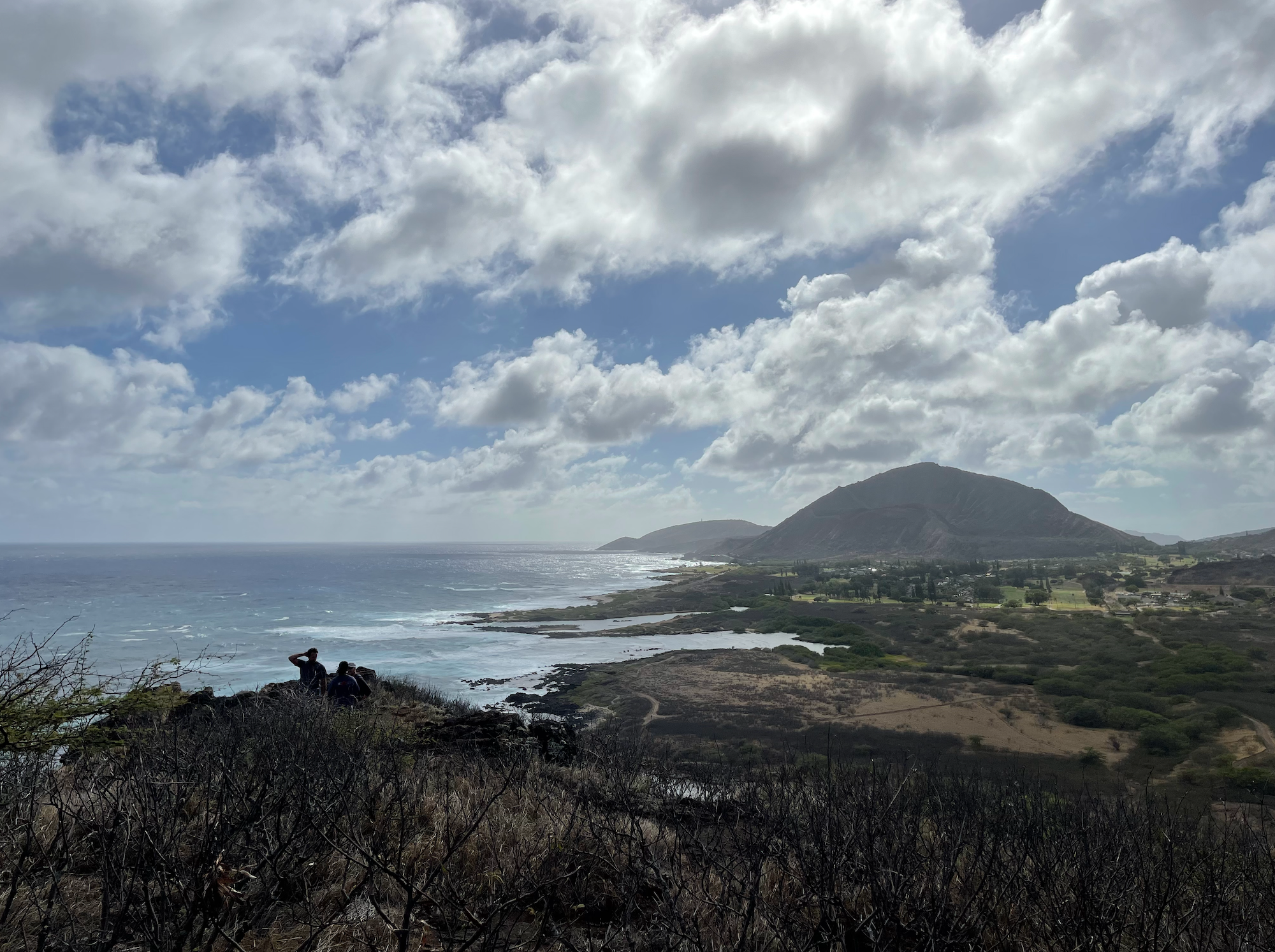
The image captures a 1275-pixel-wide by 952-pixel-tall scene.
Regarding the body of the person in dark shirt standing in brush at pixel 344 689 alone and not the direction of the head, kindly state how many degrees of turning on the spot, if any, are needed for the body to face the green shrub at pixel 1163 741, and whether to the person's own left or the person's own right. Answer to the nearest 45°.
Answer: approximately 90° to the person's own right

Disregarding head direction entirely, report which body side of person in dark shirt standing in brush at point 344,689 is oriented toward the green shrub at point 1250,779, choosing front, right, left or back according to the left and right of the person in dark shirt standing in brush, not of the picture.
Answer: right

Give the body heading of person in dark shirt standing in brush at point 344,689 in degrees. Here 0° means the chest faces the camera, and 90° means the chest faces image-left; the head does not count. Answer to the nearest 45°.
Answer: approximately 180°

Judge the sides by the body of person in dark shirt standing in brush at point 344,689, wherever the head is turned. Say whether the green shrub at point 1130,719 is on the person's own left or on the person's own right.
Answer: on the person's own right

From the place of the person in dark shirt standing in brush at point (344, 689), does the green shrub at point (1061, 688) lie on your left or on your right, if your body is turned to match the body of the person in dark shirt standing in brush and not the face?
on your right

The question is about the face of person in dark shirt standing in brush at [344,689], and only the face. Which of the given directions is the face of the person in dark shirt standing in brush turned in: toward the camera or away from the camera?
away from the camera

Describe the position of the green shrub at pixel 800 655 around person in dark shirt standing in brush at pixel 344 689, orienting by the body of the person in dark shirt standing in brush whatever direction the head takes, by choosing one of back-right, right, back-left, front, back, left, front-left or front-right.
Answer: front-right

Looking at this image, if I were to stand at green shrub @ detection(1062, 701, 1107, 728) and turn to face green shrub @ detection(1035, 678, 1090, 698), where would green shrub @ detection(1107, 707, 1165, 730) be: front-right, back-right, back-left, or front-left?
back-right
